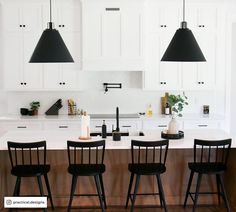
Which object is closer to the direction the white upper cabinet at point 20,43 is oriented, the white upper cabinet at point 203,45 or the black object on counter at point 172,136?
the black object on counter

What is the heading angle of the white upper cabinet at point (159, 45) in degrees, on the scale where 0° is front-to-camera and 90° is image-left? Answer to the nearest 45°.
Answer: approximately 0°

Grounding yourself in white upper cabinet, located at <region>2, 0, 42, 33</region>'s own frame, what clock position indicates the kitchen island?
The kitchen island is roughly at 11 o'clock from the white upper cabinet.

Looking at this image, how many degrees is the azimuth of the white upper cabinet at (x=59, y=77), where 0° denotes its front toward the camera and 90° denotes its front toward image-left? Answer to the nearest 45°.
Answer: approximately 0°

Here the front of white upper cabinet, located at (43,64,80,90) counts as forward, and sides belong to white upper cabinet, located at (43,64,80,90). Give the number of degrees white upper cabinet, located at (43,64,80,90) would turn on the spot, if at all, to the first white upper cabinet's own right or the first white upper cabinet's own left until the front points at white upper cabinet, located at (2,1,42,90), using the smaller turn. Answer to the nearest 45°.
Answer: approximately 90° to the first white upper cabinet's own right

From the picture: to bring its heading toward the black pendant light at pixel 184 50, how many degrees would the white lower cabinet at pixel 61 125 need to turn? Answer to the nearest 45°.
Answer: approximately 45° to its left

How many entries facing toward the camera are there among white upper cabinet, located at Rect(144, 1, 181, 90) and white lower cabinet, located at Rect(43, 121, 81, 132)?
2
